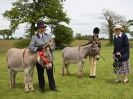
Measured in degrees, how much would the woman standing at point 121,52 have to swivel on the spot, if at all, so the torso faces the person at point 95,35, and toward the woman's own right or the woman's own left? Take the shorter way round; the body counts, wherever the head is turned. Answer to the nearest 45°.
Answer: approximately 90° to the woman's own right

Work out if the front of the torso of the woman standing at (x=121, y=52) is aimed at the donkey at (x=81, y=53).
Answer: no

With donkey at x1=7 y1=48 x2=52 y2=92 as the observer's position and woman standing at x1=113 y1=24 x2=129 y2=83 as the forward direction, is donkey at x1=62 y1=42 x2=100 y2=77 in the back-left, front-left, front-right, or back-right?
front-left
